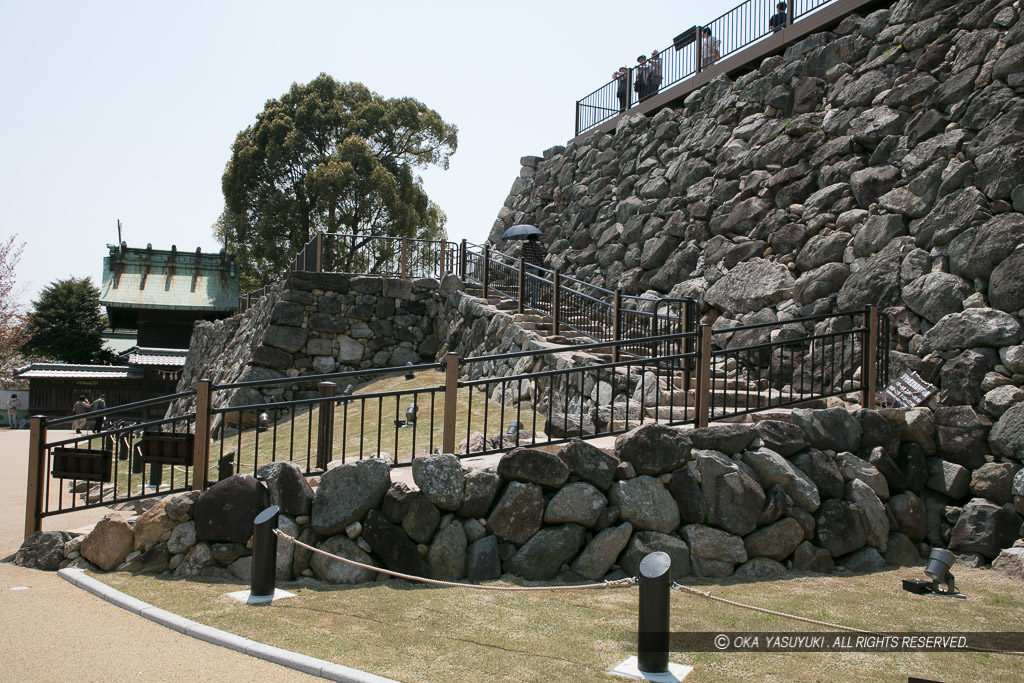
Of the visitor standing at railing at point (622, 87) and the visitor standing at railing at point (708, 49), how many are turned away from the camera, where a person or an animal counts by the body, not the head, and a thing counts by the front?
0

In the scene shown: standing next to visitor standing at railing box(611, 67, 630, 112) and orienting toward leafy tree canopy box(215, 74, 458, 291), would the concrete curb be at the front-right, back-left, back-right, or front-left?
back-left

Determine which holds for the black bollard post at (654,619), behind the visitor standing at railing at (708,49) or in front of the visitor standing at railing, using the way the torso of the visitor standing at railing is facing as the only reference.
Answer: in front

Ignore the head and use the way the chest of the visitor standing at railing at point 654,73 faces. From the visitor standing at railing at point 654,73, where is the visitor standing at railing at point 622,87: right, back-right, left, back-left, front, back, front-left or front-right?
right

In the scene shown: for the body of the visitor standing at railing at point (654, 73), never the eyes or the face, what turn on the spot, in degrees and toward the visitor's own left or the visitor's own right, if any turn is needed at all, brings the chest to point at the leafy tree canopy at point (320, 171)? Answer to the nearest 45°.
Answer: approximately 90° to the visitor's own right

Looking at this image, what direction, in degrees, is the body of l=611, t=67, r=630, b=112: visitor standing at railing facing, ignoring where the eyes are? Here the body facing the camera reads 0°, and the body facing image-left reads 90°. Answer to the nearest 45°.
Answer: approximately 45°

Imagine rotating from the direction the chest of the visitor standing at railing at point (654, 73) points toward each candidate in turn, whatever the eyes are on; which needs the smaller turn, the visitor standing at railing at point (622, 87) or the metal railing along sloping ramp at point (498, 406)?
the metal railing along sloping ramp

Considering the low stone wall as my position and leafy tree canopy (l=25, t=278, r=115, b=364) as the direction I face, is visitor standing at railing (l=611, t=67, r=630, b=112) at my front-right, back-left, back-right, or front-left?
front-right

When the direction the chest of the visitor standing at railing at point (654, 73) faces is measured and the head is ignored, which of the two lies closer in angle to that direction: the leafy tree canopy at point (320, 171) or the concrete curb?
the concrete curb

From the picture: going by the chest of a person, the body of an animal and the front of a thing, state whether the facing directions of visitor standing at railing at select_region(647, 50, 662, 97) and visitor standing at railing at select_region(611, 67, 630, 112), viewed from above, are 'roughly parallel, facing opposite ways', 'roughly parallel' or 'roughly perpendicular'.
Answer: roughly parallel

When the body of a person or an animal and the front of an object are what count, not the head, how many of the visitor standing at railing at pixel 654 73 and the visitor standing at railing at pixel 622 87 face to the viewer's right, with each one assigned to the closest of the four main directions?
0

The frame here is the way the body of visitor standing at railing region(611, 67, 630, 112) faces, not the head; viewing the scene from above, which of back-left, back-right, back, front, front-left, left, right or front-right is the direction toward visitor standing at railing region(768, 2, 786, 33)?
left

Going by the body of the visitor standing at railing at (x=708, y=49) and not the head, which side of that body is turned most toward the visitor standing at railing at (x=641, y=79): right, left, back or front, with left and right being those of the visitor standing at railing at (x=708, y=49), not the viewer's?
right

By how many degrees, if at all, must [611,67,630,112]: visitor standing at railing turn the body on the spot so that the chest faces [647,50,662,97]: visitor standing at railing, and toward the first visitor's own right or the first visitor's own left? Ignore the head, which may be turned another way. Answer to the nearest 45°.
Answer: approximately 90° to the first visitor's own left

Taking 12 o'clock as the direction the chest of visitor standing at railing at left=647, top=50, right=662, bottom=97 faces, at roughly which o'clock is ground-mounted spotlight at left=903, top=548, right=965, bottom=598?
The ground-mounted spotlight is roughly at 10 o'clock from the visitor standing at railing.

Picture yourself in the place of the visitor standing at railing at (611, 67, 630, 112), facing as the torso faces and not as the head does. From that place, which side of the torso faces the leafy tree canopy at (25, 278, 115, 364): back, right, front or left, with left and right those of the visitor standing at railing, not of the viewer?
right
